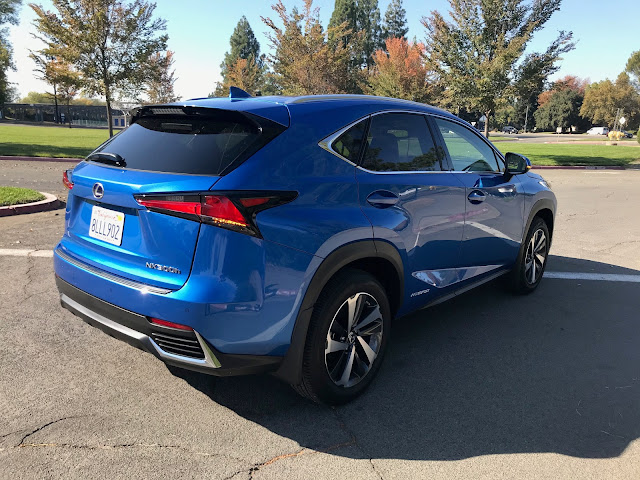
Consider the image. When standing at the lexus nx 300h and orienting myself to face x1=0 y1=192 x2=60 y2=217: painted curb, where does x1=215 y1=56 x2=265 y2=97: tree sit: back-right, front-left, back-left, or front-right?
front-right

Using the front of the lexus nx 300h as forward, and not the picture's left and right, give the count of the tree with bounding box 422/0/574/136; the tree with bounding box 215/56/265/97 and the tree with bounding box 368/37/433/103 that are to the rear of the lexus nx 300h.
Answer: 0

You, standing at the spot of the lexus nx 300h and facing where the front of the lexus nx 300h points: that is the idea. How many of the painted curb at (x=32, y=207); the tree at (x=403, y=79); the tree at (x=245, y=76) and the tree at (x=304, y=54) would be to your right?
0

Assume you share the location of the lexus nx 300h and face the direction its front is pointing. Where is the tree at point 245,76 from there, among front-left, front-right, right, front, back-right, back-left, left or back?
front-left

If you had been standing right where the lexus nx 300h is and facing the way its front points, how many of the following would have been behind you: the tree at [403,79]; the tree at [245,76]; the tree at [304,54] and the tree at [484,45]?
0

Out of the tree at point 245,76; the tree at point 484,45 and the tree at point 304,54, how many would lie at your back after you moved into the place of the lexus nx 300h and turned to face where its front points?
0

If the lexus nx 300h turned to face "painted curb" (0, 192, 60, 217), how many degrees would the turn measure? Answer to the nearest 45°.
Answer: approximately 90° to its left

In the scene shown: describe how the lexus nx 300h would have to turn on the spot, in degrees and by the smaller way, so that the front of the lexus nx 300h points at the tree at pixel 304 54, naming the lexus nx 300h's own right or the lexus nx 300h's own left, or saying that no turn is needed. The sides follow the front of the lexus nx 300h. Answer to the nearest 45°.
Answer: approximately 45° to the lexus nx 300h's own left

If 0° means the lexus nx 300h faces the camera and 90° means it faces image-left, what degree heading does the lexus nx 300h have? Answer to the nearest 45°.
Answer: approximately 225°

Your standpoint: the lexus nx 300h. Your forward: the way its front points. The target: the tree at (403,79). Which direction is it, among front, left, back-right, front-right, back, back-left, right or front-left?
front-left

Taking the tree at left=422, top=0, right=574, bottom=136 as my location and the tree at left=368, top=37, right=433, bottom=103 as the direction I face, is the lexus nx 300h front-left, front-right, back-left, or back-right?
back-left

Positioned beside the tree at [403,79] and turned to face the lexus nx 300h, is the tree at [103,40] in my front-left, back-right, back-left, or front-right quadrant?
front-right
